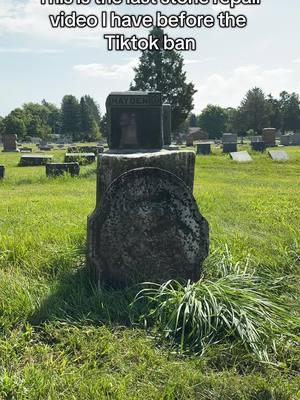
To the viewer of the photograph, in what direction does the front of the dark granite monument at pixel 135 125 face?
facing the viewer

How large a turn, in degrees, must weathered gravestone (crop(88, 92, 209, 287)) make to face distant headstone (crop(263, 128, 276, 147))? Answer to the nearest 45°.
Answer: approximately 180°

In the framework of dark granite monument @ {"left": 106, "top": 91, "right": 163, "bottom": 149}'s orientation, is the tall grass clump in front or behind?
in front

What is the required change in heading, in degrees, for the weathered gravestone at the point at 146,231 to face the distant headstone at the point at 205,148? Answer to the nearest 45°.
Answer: approximately 180°

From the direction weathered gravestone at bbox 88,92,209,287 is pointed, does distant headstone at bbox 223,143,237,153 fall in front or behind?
behind

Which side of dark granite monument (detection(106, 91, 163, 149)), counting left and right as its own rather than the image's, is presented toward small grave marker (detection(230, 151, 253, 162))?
back

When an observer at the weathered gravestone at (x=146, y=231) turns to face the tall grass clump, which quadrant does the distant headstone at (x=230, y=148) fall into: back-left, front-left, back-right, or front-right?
back-left

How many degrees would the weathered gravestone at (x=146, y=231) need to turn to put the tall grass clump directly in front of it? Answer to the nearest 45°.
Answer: approximately 45° to its left

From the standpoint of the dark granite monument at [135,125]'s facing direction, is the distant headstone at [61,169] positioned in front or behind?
behind

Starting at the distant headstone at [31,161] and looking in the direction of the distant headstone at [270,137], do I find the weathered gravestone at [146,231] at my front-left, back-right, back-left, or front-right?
back-right

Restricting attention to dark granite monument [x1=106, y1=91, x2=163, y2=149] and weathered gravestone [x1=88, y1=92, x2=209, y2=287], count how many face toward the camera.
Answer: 2
